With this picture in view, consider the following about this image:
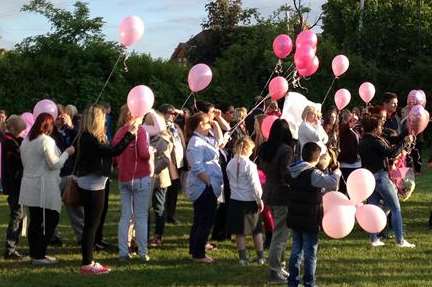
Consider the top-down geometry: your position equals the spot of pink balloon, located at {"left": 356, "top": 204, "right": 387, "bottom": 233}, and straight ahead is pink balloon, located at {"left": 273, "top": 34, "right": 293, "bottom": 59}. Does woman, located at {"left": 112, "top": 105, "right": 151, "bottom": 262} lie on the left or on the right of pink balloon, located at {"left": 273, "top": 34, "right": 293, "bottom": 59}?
left

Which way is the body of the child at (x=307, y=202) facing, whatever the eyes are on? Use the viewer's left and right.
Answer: facing away from the viewer and to the right of the viewer

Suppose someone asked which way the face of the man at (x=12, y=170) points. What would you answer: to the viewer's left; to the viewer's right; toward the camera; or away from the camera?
to the viewer's right

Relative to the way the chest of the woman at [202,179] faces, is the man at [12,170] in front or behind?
behind

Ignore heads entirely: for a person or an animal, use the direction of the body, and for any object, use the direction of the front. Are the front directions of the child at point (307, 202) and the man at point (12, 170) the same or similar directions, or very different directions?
same or similar directions

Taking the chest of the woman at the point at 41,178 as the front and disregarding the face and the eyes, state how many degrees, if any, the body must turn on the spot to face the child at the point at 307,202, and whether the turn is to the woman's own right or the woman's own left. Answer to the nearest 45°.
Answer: approximately 90° to the woman's own right

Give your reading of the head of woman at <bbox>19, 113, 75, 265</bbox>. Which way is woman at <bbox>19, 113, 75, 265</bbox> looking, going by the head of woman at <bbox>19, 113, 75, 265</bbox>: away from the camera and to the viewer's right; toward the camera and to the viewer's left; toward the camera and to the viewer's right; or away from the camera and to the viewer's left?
away from the camera and to the viewer's right

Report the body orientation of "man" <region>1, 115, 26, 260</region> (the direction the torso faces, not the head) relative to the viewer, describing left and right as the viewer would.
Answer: facing to the right of the viewer

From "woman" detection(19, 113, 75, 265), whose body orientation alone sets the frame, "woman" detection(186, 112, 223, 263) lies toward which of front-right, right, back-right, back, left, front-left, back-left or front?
front-right

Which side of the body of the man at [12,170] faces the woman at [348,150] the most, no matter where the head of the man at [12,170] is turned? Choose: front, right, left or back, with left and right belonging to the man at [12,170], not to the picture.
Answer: front
